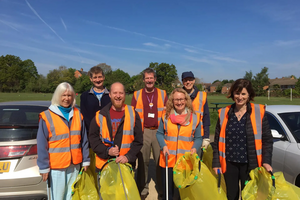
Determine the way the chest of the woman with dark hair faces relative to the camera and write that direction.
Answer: toward the camera

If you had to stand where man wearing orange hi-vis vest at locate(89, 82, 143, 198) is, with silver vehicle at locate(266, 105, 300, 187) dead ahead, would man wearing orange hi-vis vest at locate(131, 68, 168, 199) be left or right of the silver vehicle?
left

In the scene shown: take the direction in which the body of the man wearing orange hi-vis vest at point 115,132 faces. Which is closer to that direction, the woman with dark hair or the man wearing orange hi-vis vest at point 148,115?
the woman with dark hair

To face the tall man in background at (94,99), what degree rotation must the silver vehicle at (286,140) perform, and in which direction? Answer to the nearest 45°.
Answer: approximately 90° to its right

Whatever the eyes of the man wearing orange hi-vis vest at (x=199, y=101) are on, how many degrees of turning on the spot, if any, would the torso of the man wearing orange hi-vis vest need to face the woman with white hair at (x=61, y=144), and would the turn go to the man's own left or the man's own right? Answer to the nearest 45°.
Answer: approximately 45° to the man's own right

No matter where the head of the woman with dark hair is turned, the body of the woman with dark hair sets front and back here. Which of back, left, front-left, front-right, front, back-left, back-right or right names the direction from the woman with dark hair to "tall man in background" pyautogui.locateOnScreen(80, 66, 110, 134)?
right

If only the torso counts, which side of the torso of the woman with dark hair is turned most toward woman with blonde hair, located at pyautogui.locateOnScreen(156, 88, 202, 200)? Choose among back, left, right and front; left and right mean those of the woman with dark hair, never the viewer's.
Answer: right

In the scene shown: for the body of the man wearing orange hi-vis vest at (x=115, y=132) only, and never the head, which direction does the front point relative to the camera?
toward the camera

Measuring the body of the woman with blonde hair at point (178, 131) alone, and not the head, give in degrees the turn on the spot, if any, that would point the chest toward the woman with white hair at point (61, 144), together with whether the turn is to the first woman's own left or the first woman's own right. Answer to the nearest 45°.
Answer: approximately 90° to the first woman's own right
